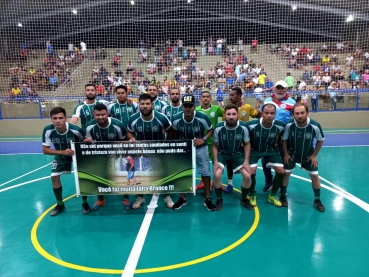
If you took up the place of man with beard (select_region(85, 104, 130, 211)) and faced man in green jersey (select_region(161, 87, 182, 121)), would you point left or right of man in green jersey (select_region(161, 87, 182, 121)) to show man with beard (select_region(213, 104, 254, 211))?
right

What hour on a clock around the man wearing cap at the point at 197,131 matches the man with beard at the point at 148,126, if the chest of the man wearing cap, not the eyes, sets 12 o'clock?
The man with beard is roughly at 3 o'clock from the man wearing cap.

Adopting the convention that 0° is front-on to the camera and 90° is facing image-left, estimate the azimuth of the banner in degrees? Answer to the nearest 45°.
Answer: approximately 0°

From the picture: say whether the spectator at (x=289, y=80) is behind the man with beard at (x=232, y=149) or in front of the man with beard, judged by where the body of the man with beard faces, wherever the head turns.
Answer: behind

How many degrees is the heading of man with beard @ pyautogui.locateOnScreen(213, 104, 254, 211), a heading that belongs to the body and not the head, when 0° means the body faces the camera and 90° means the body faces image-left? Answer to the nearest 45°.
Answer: approximately 0°

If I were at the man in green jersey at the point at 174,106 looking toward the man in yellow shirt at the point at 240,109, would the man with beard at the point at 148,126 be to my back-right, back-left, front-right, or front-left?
back-right

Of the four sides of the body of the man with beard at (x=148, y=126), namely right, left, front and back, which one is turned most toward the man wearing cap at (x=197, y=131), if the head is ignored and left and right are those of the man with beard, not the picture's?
left
